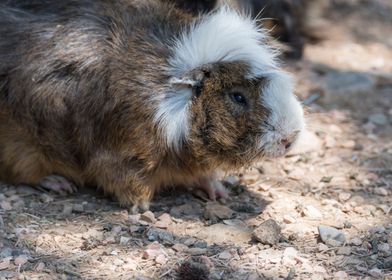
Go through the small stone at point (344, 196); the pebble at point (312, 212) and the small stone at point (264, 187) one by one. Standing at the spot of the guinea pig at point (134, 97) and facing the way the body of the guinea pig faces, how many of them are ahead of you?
3

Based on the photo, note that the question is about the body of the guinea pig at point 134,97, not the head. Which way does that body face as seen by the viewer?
to the viewer's right

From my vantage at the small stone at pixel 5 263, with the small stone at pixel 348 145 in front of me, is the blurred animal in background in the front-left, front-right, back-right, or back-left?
front-left

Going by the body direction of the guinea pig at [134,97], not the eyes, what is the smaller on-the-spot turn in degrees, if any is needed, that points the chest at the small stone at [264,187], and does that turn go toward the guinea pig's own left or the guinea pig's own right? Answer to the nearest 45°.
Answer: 0° — it already faces it
